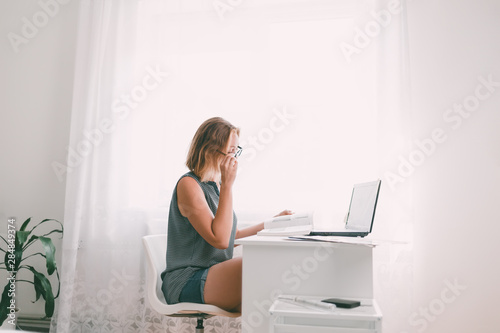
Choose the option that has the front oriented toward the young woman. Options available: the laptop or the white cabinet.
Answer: the laptop

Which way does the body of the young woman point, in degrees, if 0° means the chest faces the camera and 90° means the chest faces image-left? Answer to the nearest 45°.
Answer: approximately 270°

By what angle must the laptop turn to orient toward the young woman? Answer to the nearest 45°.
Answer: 0° — it already faces them

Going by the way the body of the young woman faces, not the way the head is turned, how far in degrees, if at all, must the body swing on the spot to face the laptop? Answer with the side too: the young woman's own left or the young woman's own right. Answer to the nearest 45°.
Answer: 0° — they already face it

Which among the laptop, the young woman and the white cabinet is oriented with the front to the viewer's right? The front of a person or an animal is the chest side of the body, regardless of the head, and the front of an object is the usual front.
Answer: the young woman

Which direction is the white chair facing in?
to the viewer's right

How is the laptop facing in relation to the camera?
to the viewer's left

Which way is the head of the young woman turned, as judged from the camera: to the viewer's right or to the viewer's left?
to the viewer's right

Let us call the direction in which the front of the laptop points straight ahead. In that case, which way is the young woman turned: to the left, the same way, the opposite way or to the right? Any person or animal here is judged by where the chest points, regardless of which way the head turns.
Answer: the opposite way

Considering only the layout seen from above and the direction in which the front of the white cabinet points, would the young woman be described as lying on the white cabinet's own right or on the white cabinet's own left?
on the white cabinet's own right
